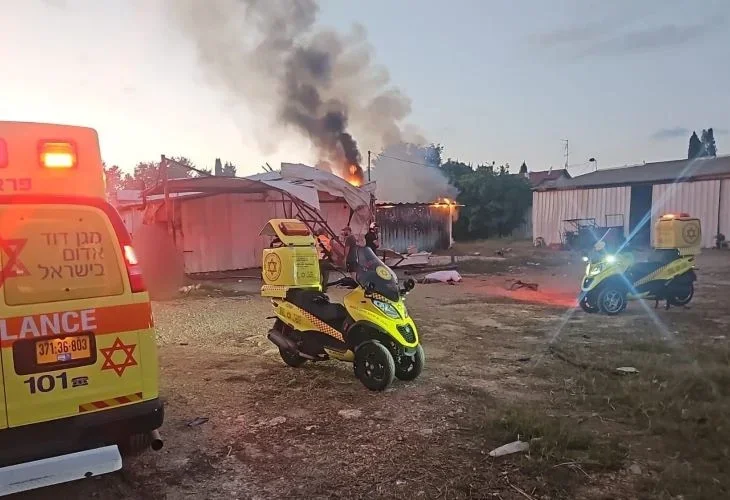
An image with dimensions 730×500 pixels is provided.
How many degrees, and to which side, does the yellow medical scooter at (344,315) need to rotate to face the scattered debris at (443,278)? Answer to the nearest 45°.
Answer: approximately 135° to its left

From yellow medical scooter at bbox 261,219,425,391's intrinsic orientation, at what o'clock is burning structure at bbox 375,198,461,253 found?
The burning structure is roughly at 8 o'clock from the yellow medical scooter.

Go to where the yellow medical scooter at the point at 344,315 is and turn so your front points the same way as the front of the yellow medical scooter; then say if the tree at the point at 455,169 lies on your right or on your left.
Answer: on your left

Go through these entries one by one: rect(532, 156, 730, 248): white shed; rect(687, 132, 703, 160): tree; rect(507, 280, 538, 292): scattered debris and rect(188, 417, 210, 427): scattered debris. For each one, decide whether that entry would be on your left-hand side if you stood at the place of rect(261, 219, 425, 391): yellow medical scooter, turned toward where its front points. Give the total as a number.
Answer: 3

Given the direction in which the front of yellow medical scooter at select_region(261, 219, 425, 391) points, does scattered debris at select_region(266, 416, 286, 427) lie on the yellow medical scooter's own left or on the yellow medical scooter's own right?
on the yellow medical scooter's own right

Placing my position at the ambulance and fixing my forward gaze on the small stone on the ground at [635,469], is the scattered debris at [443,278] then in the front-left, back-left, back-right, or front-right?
front-left

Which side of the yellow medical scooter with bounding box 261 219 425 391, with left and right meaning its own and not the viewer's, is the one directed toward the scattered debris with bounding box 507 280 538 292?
left

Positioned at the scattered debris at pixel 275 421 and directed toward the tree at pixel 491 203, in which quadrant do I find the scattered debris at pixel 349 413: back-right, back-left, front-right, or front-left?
front-right

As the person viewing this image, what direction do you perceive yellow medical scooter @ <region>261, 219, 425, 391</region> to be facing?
facing the viewer and to the right of the viewer

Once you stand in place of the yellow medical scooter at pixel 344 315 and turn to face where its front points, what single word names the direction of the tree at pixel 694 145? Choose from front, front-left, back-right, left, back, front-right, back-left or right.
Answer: left

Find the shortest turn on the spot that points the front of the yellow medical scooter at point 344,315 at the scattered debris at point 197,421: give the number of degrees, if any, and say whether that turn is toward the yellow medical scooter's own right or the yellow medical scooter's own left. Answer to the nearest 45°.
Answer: approximately 90° to the yellow medical scooter's own right

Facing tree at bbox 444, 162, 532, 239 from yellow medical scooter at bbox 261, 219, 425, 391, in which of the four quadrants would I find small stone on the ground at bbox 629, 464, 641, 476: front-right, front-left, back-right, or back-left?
back-right

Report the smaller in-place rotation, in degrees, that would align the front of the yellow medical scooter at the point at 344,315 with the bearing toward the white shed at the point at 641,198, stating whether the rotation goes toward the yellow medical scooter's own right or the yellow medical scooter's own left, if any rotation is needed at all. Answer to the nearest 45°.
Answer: approximately 90° to the yellow medical scooter's own left

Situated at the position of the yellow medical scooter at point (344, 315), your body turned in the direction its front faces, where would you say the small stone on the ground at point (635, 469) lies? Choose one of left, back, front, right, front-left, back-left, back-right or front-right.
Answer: front
